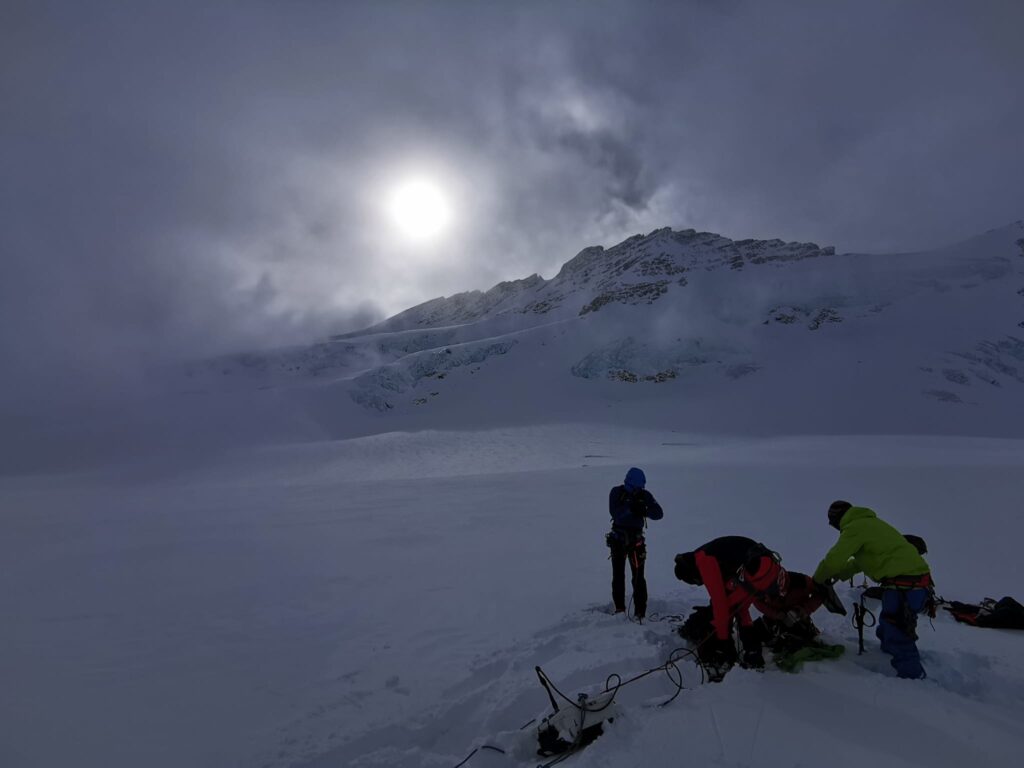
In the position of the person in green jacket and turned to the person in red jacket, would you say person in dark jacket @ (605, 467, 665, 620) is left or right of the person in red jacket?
right

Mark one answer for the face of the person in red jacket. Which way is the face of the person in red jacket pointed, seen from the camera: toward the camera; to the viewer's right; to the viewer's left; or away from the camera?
to the viewer's left

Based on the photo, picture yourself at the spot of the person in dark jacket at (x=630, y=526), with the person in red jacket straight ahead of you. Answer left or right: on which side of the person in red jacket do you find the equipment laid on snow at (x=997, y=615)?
left

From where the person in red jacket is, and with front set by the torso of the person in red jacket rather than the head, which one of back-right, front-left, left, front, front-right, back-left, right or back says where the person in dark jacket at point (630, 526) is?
front-right

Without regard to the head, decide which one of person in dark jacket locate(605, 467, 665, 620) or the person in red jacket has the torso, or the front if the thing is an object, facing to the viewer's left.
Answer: the person in red jacket

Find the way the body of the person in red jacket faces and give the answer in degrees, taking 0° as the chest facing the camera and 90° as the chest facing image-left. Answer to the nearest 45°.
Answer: approximately 90°

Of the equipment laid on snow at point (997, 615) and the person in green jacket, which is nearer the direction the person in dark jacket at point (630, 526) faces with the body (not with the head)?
the person in green jacket

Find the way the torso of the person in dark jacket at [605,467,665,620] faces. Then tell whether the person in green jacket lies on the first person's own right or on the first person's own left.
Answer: on the first person's own left

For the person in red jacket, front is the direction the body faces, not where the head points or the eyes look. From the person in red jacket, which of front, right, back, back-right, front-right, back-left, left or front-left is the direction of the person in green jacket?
back

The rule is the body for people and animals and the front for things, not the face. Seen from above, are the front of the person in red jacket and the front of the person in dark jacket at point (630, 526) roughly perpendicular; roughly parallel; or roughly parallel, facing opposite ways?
roughly perpendicular
